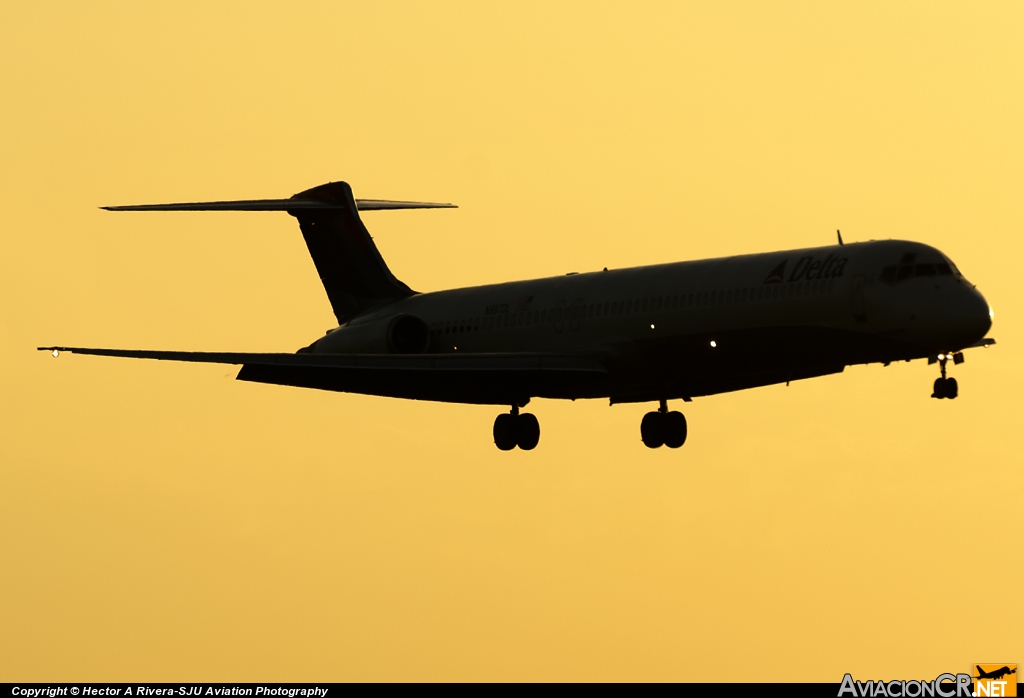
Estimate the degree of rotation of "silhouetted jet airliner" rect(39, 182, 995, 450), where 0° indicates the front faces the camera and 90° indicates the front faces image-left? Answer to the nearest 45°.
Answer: approximately 315°
